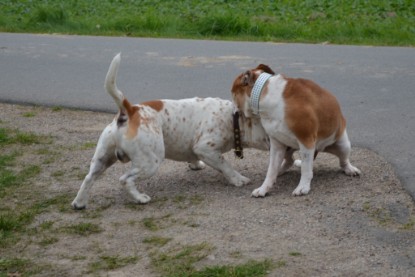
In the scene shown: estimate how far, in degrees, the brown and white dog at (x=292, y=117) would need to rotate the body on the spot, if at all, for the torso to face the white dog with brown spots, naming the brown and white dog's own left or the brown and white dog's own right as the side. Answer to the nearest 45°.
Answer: approximately 45° to the brown and white dog's own right

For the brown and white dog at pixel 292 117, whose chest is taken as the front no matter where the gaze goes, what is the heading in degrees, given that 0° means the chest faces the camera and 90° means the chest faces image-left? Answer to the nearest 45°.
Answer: approximately 45°

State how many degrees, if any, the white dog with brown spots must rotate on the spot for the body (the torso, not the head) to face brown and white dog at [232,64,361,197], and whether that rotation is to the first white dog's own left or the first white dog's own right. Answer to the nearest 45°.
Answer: approximately 45° to the first white dog's own right

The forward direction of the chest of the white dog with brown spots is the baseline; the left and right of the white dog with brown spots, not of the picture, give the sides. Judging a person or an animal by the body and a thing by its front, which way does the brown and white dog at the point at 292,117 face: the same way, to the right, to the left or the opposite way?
the opposite way

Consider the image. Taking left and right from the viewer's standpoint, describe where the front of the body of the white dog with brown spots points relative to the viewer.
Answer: facing away from the viewer and to the right of the viewer
